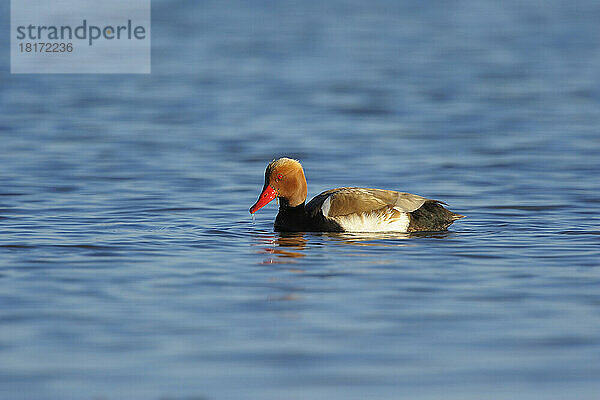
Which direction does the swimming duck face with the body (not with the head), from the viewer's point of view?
to the viewer's left
